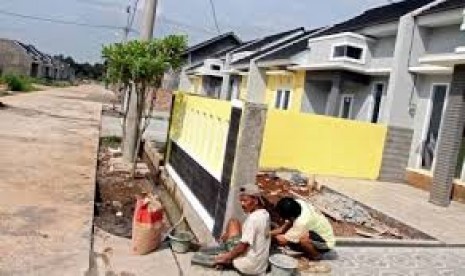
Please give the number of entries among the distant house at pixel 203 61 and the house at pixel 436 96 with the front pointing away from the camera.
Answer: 0

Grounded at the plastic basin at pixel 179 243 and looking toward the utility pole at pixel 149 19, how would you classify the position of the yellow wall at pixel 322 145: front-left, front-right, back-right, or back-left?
front-right

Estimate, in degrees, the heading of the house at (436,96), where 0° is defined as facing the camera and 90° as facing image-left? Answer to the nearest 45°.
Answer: approximately 45°

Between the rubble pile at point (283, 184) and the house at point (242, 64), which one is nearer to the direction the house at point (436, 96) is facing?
the rubble pile

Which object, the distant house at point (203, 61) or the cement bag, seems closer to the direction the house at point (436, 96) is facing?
the cement bag

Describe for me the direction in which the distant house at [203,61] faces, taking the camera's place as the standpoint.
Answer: facing the viewer and to the left of the viewer

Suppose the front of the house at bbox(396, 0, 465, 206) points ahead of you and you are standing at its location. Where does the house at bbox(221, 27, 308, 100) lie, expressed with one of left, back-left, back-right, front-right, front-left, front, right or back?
right

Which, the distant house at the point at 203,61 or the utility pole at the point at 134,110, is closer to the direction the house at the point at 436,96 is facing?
the utility pole

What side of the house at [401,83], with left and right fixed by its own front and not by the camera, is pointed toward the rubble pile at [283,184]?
front

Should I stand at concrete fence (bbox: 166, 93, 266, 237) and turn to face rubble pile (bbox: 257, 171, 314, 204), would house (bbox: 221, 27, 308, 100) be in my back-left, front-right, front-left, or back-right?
front-left

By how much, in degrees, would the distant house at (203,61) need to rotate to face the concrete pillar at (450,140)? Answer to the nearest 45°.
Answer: approximately 45° to its left

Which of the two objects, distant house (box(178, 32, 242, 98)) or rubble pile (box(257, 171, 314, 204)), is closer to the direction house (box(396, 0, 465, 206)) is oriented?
the rubble pile

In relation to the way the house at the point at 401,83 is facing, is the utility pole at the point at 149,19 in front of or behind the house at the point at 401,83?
in front
